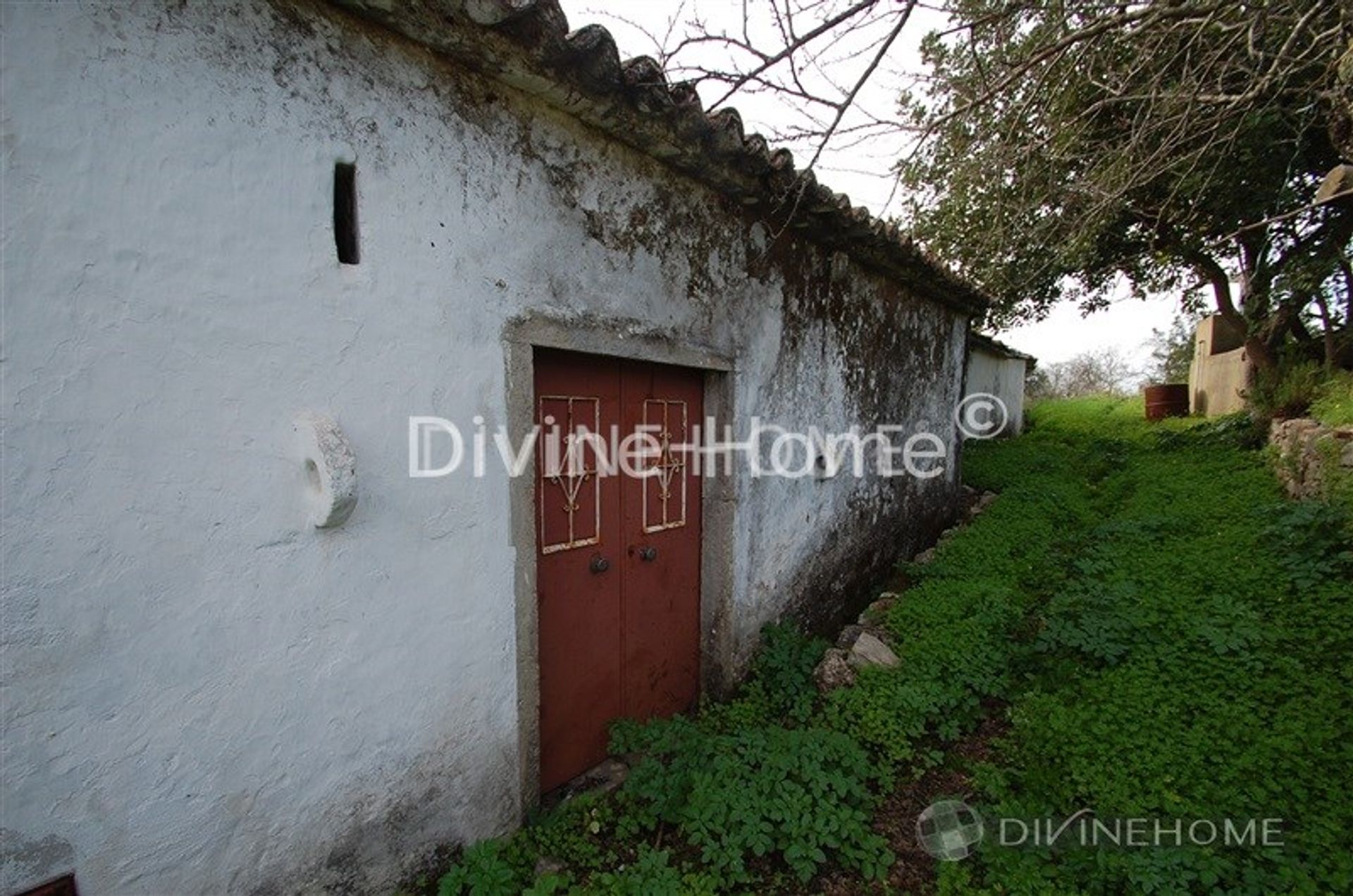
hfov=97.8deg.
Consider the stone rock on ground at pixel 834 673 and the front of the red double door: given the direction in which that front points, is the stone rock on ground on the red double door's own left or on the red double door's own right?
on the red double door's own left

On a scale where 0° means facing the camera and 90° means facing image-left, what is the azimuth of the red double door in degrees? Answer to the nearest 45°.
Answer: approximately 315°

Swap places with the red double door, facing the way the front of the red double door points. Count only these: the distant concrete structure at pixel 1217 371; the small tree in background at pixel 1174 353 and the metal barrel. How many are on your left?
3

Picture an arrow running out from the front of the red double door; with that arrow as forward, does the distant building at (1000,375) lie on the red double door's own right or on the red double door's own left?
on the red double door's own left

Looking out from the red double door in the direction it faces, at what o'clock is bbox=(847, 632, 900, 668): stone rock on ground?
The stone rock on ground is roughly at 10 o'clock from the red double door.

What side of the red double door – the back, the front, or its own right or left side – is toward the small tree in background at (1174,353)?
left

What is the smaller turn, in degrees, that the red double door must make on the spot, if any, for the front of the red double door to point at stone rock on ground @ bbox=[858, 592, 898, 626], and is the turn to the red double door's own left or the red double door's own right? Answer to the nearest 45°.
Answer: approximately 90° to the red double door's own left

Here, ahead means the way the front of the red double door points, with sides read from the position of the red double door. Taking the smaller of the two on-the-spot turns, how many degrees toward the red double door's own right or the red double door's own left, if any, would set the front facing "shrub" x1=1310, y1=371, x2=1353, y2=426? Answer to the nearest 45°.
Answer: approximately 45° to the red double door's own left

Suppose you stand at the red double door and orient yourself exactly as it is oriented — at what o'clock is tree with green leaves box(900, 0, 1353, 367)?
The tree with green leaves is roughly at 10 o'clock from the red double door.

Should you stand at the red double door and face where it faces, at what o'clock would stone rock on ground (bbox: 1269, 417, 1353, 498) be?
The stone rock on ground is roughly at 10 o'clock from the red double door.

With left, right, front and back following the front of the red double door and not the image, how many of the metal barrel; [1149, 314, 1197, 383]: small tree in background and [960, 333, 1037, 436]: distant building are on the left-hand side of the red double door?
3

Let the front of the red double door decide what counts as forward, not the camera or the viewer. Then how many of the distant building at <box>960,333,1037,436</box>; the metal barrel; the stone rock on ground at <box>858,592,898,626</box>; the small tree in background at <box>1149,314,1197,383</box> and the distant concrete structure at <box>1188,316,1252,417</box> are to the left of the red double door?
5

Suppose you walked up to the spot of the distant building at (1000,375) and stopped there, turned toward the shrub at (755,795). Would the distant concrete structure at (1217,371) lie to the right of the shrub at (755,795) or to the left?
left
